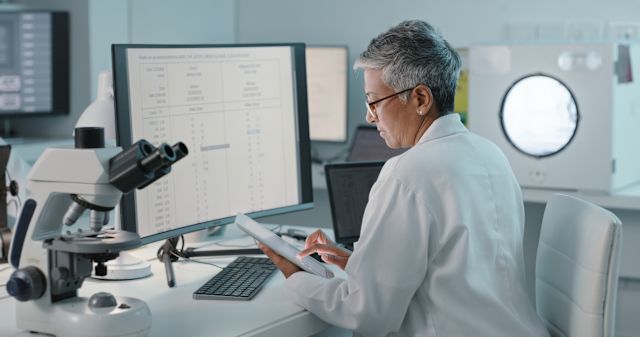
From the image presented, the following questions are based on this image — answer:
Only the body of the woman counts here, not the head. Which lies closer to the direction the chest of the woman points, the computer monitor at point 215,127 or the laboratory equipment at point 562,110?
the computer monitor

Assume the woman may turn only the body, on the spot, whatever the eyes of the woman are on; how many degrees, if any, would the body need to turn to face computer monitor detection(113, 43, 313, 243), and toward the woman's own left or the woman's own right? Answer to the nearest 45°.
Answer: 0° — they already face it

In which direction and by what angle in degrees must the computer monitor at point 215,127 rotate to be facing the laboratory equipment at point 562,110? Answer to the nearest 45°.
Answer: approximately 90° to its left

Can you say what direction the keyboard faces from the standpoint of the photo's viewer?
facing to the right of the viewer

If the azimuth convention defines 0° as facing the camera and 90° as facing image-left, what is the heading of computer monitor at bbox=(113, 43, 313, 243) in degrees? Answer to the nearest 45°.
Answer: approximately 315°

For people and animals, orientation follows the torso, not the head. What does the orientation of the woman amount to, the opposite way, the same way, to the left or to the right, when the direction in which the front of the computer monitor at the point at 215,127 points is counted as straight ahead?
the opposite way

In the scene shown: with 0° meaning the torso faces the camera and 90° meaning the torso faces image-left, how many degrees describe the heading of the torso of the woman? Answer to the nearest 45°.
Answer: approximately 135°
